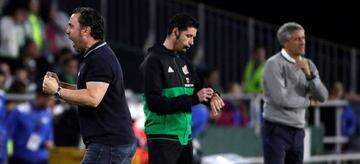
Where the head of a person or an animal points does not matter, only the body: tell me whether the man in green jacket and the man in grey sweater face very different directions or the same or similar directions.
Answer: same or similar directions

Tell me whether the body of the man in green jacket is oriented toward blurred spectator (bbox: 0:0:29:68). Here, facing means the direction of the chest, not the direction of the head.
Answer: no

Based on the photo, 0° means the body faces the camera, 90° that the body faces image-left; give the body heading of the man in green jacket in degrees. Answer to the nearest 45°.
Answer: approximately 315°

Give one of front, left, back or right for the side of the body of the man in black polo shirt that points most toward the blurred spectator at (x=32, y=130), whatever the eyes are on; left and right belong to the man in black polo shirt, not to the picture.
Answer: right

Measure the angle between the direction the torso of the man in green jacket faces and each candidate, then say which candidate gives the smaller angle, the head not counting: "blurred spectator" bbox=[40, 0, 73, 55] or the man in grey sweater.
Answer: the man in grey sweater

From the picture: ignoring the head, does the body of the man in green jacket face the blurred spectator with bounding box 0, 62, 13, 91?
no

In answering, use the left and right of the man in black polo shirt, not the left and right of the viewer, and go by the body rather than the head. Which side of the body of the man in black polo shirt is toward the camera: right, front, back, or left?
left

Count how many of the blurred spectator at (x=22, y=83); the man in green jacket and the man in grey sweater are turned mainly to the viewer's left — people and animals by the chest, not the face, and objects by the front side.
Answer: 0

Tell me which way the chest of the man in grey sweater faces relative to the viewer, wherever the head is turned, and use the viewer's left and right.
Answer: facing the viewer and to the right of the viewer

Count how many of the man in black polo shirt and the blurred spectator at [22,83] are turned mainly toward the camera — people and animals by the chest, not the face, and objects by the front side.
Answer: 1

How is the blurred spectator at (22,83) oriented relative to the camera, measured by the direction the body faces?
toward the camera

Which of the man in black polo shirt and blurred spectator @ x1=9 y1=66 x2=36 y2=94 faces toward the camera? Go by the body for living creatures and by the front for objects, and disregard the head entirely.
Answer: the blurred spectator

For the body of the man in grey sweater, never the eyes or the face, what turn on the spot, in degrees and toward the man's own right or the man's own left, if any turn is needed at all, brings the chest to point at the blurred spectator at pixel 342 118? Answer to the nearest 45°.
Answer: approximately 135° to the man's own left

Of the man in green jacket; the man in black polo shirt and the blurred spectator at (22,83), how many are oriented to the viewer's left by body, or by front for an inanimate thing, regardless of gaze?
1
